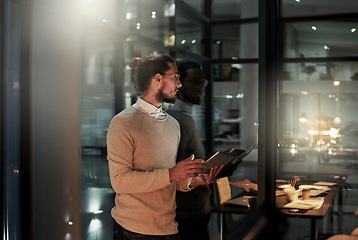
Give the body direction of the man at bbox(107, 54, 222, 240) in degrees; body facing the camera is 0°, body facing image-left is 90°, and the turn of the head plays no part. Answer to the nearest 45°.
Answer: approximately 315°

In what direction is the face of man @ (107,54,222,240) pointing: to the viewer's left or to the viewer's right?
to the viewer's right

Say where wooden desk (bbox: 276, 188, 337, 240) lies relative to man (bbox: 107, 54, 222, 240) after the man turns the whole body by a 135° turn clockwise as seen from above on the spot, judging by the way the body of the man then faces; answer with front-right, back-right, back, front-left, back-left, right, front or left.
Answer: back-right

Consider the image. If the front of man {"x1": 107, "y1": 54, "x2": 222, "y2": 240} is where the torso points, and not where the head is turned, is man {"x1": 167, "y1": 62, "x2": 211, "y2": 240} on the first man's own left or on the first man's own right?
on the first man's own left

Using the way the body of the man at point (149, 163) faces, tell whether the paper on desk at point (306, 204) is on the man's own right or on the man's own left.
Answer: on the man's own left
